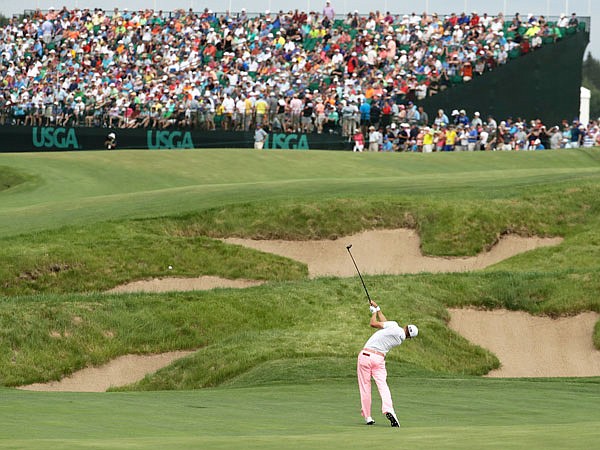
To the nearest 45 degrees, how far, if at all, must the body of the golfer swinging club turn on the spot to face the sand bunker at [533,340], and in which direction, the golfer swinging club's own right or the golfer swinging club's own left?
0° — they already face it

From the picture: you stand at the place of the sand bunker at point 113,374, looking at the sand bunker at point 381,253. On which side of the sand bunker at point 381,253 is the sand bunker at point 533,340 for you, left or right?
right

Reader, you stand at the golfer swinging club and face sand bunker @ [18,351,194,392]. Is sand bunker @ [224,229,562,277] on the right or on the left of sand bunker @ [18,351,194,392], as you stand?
right

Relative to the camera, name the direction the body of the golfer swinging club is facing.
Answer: away from the camera

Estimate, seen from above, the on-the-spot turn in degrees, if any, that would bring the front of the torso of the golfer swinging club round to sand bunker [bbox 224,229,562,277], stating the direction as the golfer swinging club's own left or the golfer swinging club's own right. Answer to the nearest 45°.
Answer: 0° — they already face it

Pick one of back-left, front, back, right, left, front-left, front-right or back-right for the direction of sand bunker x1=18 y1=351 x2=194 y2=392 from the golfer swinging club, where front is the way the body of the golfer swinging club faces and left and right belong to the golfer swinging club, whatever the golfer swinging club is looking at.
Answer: front-left
